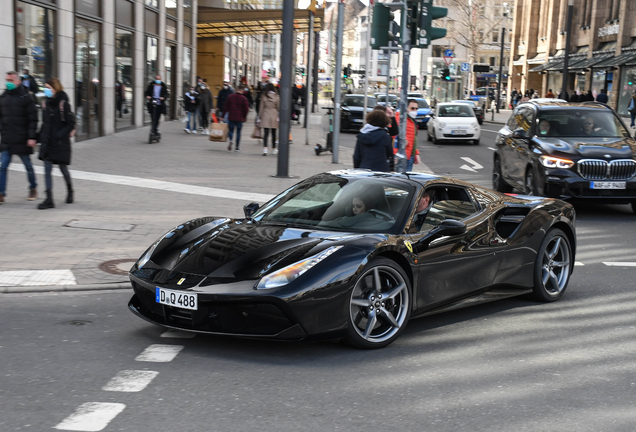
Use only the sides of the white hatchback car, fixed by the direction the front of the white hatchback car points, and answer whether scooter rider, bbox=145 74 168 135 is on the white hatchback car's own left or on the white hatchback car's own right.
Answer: on the white hatchback car's own right

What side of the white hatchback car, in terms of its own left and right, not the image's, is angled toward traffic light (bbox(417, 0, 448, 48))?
front

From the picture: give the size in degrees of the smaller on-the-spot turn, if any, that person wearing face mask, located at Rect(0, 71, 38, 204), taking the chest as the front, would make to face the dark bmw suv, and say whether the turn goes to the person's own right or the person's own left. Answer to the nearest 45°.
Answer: approximately 135° to the person's own left

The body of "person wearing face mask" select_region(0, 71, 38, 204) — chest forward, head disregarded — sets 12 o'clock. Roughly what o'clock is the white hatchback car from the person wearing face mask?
The white hatchback car is roughly at 6 o'clock from the person wearing face mask.

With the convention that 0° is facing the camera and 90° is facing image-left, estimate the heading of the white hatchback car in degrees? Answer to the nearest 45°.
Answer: approximately 0°

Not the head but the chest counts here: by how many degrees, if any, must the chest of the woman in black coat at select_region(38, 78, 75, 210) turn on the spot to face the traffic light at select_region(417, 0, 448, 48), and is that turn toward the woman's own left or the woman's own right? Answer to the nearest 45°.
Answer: approximately 135° to the woman's own left

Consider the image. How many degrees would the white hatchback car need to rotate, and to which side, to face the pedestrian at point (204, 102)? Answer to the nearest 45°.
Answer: approximately 90° to its right

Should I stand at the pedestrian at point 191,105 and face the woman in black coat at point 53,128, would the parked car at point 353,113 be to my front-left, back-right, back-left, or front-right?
back-left
